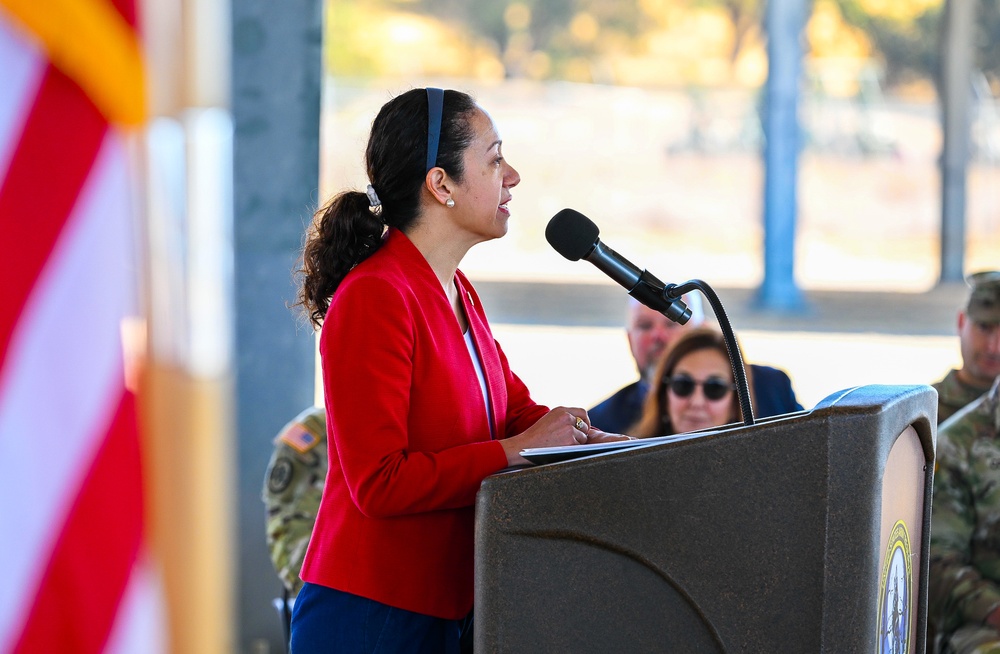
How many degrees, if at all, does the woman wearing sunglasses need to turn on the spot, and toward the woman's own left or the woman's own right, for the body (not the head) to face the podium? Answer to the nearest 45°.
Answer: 0° — they already face it

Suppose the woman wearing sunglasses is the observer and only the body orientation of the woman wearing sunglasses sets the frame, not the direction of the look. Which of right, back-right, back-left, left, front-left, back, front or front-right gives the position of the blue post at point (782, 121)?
back

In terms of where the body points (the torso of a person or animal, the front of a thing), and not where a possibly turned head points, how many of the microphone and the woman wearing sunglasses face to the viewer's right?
0

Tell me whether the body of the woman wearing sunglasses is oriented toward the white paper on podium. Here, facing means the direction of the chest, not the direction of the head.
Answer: yes

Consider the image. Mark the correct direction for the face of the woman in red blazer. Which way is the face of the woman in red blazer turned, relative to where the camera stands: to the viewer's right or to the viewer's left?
to the viewer's right

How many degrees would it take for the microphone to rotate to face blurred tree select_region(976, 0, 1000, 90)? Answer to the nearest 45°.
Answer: approximately 90° to its right

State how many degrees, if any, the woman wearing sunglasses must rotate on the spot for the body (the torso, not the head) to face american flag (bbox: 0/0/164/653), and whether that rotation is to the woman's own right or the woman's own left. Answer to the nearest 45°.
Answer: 0° — they already face it

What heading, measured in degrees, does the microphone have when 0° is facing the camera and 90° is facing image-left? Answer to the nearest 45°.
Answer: approximately 90°

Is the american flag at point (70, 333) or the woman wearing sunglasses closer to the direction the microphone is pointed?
the american flag

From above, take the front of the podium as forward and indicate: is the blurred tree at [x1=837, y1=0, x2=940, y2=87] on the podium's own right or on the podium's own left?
on the podium's own left

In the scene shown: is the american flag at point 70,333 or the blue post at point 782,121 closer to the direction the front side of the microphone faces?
the american flag

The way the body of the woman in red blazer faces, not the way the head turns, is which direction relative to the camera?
to the viewer's right
